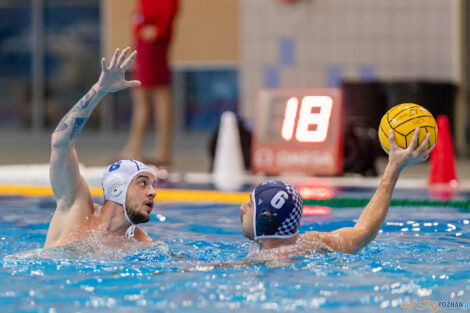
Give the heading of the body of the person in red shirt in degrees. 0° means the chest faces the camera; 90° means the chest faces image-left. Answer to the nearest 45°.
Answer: approximately 45°

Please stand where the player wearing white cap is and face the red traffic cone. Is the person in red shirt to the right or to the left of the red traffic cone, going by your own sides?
left

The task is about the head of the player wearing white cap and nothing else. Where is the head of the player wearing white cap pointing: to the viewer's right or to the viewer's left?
to the viewer's right

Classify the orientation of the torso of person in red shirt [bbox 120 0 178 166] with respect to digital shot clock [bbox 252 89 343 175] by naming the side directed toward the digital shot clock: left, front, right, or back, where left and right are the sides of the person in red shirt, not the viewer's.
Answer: left

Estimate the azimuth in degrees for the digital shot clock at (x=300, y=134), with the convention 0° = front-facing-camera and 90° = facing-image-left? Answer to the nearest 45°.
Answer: approximately 0°

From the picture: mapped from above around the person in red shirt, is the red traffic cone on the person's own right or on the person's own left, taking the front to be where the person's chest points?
on the person's own left

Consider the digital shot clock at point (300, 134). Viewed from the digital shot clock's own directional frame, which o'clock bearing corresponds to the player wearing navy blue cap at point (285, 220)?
The player wearing navy blue cap is roughly at 12 o'clock from the digital shot clock.

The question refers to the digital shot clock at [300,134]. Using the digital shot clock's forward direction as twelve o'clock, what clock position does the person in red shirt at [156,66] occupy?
The person in red shirt is roughly at 4 o'clock from the digital shot clock.

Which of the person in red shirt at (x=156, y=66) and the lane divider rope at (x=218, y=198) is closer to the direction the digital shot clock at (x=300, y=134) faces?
the lane divider rope
